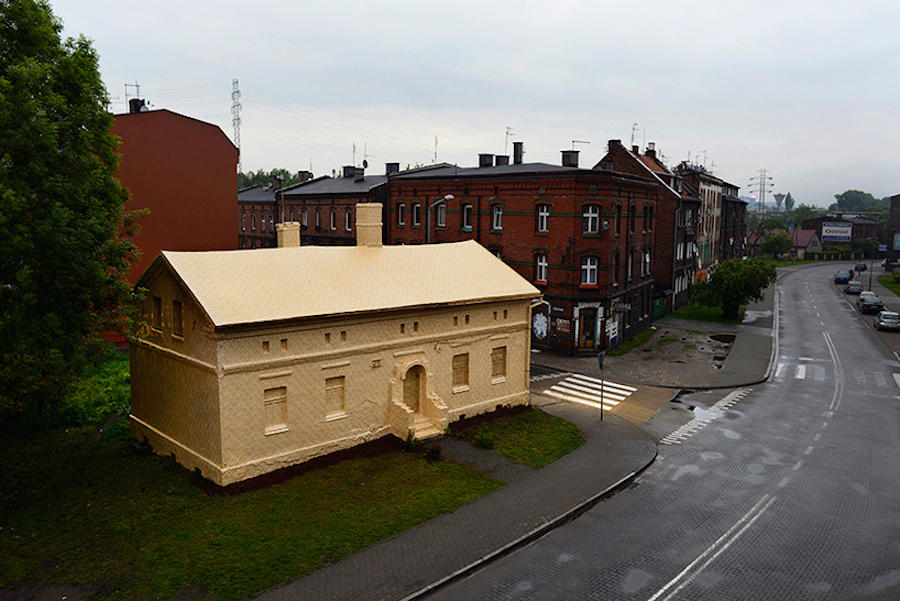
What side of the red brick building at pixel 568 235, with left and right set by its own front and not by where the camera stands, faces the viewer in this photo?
front

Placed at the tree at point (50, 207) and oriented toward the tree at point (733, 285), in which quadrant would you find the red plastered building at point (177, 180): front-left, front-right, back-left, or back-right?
front-left

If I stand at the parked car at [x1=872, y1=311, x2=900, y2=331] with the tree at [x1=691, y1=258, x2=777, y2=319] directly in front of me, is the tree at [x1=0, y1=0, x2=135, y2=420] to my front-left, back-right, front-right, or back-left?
front-left

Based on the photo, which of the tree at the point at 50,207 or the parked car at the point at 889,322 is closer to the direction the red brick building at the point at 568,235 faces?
the tree

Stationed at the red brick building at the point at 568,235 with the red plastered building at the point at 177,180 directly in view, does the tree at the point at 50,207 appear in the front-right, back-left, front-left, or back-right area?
front-left

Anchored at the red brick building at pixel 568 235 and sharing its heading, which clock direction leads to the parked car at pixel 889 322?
The parked car is roughly at 8 o'clock from the red brick building.

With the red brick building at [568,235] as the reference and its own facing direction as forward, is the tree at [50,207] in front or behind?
in front

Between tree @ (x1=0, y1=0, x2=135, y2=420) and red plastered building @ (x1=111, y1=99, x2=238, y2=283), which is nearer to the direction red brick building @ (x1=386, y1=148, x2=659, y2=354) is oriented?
the tree

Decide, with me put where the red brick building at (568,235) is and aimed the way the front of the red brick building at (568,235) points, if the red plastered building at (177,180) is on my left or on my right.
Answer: on my right

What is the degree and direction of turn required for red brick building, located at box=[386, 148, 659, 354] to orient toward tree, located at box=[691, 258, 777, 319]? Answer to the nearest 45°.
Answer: approximately 135° to its left
